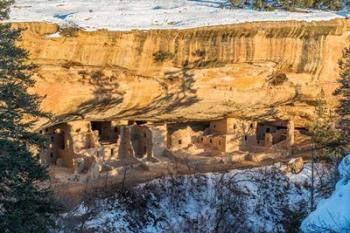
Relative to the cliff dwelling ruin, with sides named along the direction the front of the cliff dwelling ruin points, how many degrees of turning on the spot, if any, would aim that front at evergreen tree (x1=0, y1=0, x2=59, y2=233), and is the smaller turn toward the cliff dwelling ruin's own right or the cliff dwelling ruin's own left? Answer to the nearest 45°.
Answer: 0° — it already faces it

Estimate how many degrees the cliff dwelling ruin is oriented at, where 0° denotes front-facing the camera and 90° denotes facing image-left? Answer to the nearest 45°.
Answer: approximately 0°
